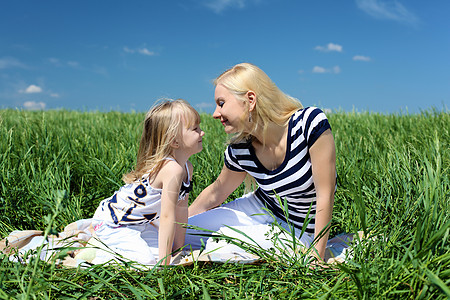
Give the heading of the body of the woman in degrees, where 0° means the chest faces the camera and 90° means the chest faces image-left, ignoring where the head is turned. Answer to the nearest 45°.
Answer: approximately 45°

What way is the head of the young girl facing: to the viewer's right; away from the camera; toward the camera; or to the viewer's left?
to the viewer's right

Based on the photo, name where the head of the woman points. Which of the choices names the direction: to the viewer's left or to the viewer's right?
to the viewer's left

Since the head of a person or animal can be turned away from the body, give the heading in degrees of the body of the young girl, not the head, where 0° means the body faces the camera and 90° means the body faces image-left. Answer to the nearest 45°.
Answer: approximately 270°

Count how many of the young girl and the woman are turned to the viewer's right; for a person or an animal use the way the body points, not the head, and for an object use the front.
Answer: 1
